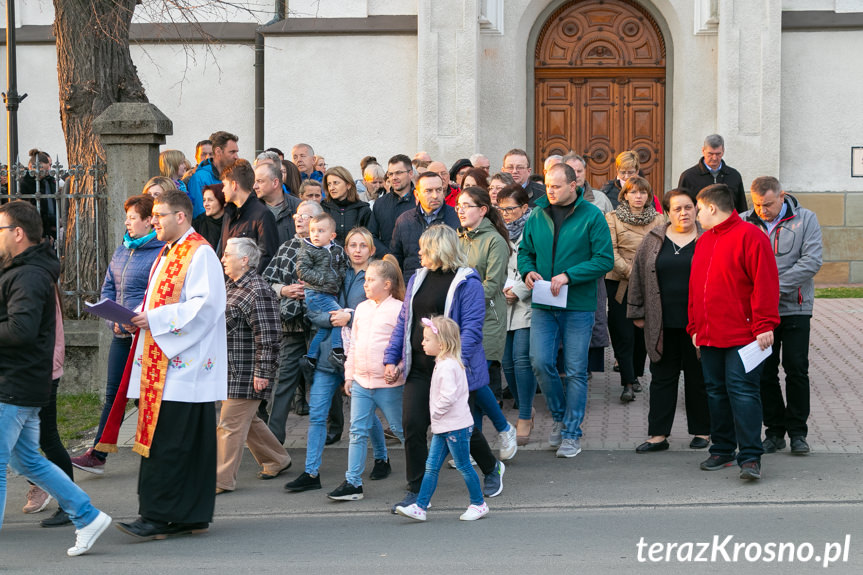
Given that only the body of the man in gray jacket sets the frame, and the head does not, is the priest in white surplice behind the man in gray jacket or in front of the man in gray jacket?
in front

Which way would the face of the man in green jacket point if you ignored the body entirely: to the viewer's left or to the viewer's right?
to the viewer's left

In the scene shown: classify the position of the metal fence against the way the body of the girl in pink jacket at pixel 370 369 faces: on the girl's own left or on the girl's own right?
on the girl's own right

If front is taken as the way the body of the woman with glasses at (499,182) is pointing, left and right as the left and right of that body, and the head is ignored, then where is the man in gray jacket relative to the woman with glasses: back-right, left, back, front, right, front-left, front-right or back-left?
left

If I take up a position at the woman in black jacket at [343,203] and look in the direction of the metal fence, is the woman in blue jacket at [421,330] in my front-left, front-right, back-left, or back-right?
back-left

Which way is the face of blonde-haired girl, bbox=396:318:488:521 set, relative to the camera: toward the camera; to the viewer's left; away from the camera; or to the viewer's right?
to the viewer's left

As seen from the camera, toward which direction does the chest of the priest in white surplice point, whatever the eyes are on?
to the viewer's left

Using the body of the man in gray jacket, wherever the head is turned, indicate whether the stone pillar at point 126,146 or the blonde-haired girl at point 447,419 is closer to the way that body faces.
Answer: the blonde-haired girl

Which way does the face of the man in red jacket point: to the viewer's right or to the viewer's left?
to the viewer's left
